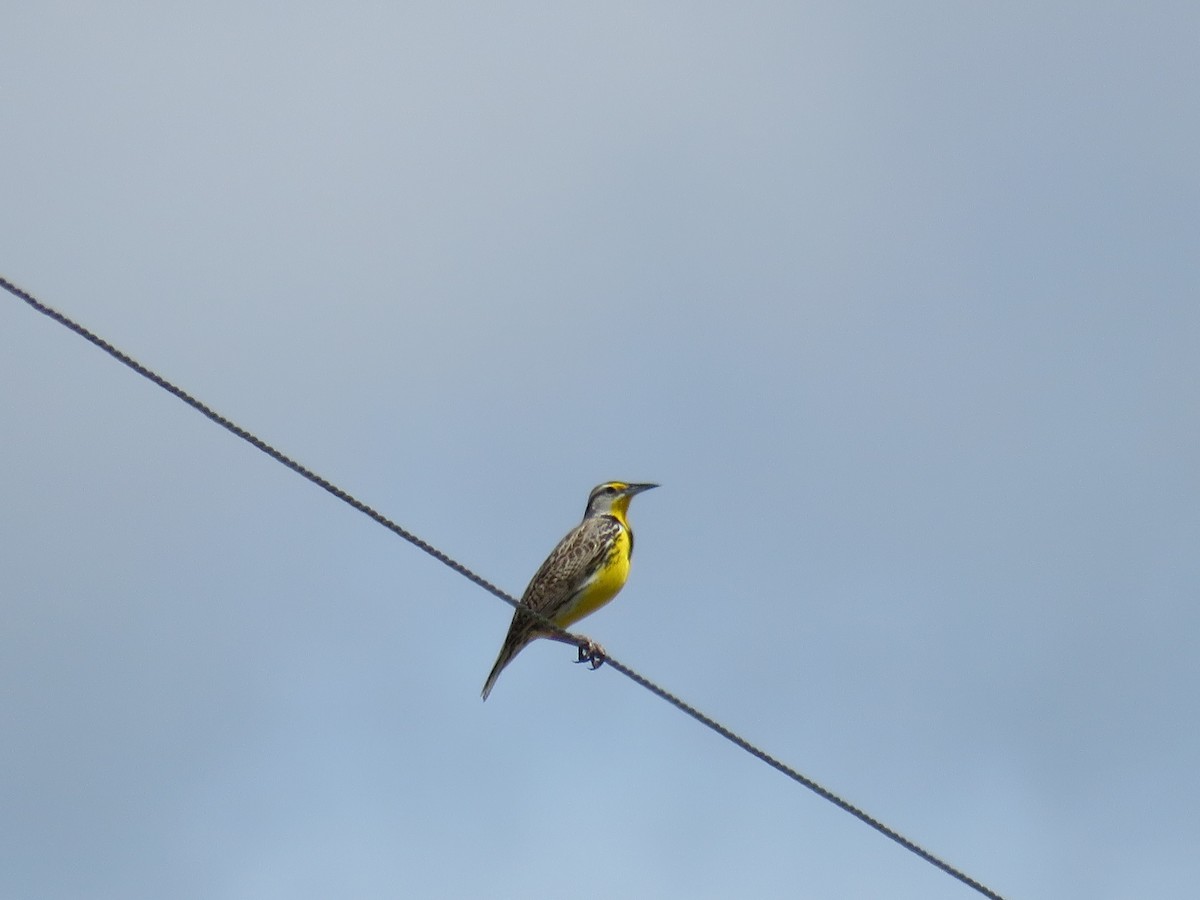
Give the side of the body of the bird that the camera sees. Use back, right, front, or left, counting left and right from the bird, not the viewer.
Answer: right
